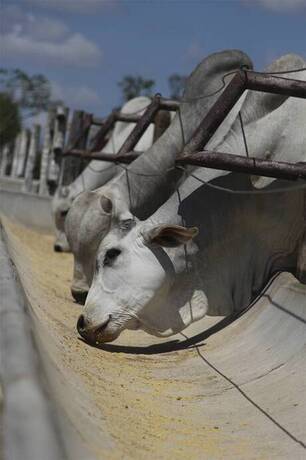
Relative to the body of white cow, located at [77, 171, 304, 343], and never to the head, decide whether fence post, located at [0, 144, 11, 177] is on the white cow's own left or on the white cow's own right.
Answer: on the white cow's own right

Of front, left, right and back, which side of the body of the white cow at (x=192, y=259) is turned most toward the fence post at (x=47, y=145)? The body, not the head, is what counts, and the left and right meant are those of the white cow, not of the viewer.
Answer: right

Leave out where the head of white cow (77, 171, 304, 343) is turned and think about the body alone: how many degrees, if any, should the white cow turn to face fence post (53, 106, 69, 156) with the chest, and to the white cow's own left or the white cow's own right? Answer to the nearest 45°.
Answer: approximately 90° to the white cow's own right

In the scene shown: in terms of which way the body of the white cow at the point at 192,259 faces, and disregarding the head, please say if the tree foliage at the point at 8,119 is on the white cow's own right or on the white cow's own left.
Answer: on the white cow's own right

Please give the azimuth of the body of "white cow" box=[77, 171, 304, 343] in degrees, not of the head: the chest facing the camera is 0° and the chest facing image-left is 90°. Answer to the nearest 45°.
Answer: approximately 90°
